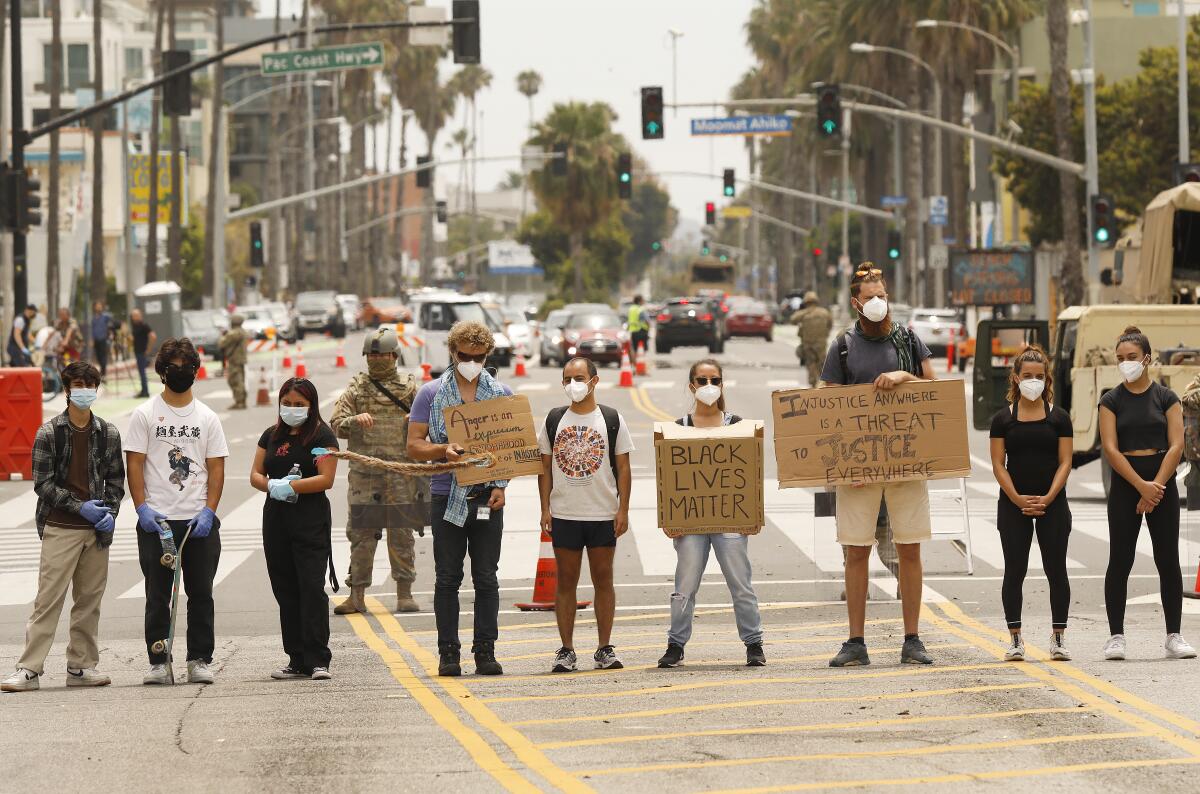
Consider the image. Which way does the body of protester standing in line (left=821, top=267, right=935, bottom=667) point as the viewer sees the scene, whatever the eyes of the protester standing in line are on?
toward the camera

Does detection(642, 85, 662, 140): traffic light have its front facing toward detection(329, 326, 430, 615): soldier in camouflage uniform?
yes

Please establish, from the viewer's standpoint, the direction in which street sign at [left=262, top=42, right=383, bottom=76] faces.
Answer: facing the viewer

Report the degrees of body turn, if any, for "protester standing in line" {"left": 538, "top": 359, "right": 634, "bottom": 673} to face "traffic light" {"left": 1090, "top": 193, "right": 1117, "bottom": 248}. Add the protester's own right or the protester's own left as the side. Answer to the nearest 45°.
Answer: approximately 180°

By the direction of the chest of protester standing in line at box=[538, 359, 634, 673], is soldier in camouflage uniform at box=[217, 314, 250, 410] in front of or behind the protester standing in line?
behind

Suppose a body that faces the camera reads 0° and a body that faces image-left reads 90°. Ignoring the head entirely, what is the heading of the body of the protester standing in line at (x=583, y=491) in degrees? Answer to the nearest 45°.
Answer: approximately 0°

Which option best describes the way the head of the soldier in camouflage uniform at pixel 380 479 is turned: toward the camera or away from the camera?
toward the camera

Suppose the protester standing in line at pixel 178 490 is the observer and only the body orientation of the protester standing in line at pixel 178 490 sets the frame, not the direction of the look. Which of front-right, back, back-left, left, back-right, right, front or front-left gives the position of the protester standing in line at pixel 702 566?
left

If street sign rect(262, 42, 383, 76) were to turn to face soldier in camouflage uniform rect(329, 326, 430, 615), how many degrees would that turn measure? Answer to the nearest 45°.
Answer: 0° — it already faces them

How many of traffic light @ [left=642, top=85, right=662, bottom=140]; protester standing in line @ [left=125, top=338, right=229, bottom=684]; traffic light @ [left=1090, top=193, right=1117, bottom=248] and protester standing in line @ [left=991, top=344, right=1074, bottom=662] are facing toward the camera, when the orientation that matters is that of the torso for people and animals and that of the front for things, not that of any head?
4

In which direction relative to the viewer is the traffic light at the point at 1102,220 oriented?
toward the camera

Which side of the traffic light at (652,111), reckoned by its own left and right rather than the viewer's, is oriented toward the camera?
front

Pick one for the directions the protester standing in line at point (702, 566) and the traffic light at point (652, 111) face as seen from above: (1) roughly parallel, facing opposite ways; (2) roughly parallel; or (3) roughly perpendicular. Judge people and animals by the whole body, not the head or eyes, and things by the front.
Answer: roughly parallel
